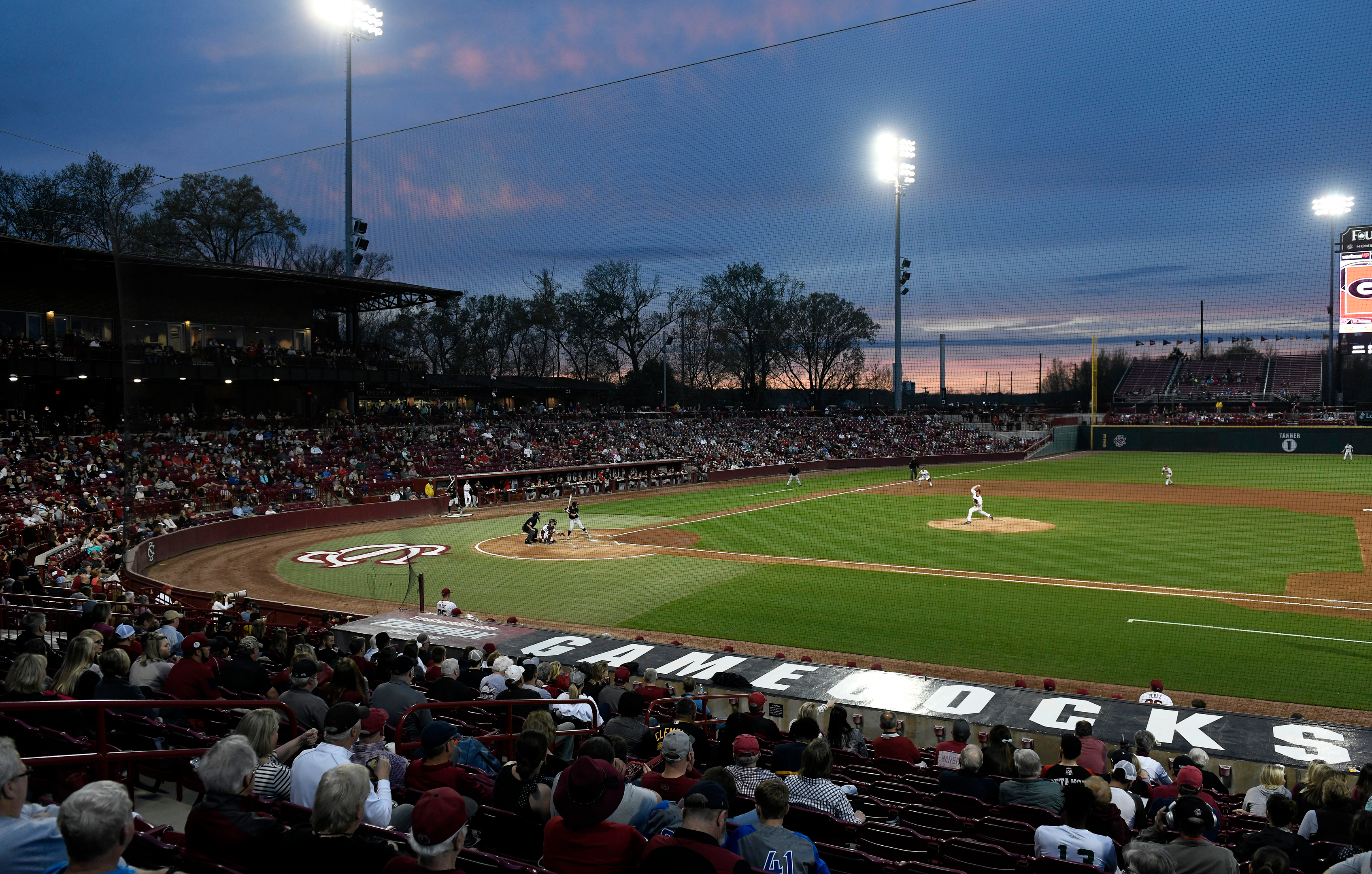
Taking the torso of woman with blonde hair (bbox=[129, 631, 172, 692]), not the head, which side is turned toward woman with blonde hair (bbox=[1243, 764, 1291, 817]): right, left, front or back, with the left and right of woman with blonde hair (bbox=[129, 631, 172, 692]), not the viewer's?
right

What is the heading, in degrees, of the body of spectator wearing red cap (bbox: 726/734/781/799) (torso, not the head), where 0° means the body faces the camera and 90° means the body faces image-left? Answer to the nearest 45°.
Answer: approximately 180°

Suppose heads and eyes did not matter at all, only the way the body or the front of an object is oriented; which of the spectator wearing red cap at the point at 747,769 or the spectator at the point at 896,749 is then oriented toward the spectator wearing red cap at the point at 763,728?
the spectator wearing red cap at the point at 747,769

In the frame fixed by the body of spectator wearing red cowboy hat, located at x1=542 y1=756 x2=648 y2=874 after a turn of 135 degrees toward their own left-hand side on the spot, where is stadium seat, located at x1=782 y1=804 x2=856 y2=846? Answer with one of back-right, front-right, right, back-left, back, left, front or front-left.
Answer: back

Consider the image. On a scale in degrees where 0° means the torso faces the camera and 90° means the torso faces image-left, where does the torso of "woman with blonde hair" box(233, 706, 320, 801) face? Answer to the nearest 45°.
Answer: approximately 225°

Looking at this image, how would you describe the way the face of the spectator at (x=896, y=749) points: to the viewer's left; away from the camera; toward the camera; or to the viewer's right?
away from the camera

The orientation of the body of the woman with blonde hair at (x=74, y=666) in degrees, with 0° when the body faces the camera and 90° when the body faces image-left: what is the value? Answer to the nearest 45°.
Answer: approximately 225°

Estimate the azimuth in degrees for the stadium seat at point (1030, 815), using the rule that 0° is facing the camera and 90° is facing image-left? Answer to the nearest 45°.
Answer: approximately 180°

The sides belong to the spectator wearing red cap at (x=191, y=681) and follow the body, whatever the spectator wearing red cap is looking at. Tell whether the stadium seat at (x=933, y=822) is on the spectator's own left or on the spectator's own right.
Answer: on the spectator's own right

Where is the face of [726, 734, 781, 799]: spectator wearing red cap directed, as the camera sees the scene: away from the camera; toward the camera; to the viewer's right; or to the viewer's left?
away from the camera

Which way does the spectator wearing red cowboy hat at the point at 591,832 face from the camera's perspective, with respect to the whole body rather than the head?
away from the camera

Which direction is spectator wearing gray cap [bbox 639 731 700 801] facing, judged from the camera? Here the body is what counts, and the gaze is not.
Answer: away from the camera

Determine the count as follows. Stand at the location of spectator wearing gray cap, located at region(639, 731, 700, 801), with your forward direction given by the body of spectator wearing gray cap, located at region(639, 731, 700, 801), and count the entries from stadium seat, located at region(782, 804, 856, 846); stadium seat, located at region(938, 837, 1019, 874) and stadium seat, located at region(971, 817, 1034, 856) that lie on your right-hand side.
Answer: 3

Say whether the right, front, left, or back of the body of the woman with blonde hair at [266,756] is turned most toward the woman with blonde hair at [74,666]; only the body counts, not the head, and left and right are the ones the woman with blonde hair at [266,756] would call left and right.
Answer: left
